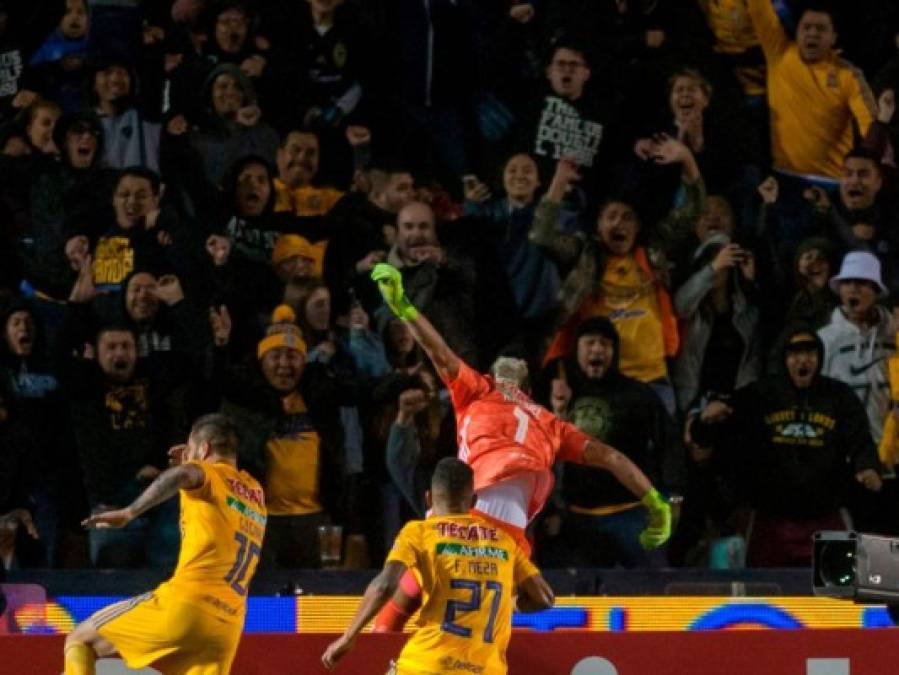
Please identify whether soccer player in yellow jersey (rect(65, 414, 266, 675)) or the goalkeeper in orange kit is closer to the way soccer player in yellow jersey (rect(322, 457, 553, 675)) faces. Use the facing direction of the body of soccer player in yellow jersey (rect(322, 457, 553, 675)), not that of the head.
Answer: the goalkeeper in orange kit

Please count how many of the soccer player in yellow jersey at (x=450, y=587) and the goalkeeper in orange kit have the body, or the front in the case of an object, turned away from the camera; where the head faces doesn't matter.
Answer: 2

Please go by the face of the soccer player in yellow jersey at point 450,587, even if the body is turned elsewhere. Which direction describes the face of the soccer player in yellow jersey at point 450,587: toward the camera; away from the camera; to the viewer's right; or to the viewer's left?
away from the camera

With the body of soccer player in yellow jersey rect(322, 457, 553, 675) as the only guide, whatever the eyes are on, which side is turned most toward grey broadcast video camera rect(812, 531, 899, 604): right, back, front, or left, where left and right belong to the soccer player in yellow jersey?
right

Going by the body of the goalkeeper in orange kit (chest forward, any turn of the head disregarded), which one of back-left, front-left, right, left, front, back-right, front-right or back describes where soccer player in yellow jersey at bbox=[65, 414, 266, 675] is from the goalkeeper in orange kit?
back-left

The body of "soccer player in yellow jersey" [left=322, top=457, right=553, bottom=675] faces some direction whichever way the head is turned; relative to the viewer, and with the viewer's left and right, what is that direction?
facing away from the viewer

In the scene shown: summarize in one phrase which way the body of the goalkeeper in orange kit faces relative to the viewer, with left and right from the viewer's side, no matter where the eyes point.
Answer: facing away from the viewer

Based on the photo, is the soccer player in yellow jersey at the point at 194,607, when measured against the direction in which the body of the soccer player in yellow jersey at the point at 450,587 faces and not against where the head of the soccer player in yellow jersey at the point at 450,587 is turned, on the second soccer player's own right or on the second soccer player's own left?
on the second soccer player's own left
